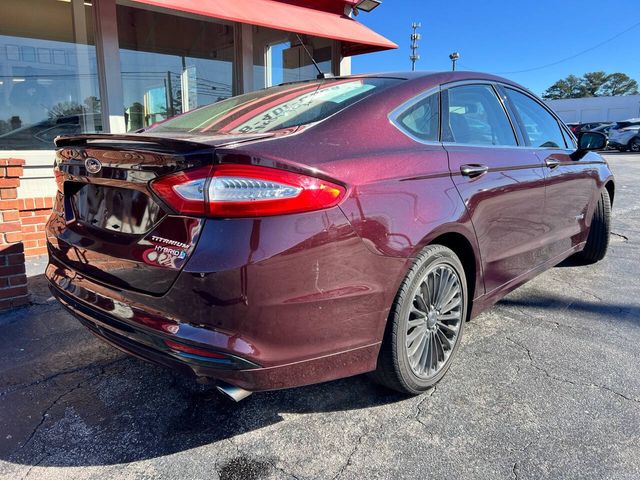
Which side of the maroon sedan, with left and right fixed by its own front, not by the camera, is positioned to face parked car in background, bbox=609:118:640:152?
front

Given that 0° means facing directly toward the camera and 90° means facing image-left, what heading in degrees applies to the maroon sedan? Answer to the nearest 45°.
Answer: approximately 225°

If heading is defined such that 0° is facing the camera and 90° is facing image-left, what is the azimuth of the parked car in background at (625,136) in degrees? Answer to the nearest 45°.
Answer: approximately 45°
